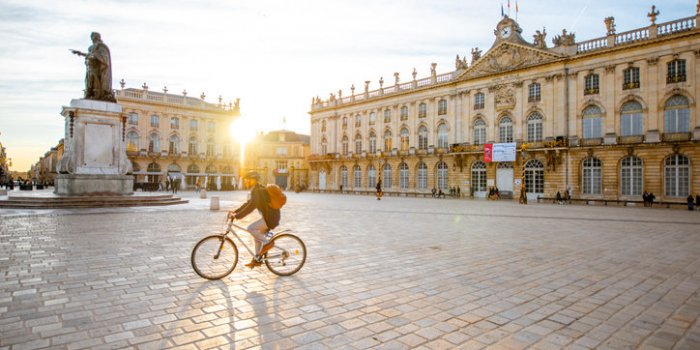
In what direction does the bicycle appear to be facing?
to the viewer's left

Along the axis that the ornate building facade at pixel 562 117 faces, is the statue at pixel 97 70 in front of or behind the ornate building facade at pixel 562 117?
in front

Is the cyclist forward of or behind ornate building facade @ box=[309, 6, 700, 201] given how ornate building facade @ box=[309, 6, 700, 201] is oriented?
forward

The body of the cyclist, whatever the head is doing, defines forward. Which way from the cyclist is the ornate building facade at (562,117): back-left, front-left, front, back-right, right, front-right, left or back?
back-right

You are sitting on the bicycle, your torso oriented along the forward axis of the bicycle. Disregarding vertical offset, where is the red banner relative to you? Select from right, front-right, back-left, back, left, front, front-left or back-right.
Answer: back-right

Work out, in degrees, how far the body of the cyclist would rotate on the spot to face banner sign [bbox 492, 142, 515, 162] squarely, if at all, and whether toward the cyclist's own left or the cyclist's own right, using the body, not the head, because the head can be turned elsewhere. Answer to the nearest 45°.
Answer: approximately 135° to the cyclist's own right

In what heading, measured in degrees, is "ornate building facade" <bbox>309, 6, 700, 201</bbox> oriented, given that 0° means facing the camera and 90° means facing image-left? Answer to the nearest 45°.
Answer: approximately 45°

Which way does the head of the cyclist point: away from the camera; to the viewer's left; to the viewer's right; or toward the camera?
to the viewer's left

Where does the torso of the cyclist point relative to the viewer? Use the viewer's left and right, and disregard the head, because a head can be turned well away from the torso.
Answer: facing to the left of the viewer

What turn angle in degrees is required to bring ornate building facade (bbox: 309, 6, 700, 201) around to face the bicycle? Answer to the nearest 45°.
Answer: approximately 45° to its left
